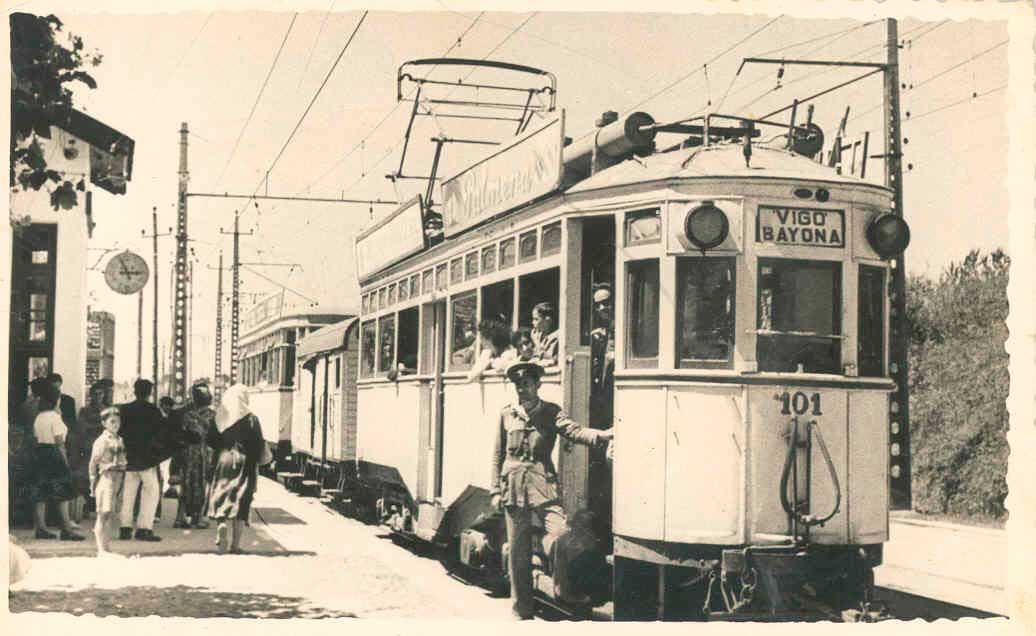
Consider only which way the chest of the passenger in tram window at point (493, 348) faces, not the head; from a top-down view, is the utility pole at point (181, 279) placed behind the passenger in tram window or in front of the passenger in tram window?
in front

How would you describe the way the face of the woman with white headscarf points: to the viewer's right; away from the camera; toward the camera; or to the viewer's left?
away from the camera

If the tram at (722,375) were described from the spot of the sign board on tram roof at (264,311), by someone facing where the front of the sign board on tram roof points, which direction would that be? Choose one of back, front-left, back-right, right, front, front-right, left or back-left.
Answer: front-left

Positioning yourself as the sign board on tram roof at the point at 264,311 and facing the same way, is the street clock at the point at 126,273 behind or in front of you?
in front

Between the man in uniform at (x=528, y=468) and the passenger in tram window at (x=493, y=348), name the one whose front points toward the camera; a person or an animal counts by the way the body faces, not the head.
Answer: the man in uniform

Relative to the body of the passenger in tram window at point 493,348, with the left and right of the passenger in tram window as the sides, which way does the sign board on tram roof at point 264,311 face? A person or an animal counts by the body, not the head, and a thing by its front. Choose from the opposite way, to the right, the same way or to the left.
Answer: to the left

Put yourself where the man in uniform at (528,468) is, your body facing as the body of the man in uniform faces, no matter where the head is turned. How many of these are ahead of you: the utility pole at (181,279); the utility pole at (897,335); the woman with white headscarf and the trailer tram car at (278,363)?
0

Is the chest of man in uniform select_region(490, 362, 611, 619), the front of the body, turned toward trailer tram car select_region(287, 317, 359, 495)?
no

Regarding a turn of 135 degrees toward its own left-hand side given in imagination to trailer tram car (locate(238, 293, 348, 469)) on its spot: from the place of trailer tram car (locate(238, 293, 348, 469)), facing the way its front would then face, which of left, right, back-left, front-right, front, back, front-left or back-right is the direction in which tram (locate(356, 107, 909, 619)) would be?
back

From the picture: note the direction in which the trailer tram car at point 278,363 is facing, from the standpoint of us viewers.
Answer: facing the viewer and to the right of the viewer

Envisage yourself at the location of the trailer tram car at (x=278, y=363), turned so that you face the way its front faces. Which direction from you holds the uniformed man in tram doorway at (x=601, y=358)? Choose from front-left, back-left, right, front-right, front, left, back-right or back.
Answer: front-right

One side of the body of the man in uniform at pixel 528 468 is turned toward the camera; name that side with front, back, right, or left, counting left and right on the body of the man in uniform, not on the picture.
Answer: front

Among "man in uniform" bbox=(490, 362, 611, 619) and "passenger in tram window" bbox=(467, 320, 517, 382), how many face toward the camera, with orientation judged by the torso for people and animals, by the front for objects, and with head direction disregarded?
1

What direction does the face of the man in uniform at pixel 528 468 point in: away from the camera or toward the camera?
toward the camera

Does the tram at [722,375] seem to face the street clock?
no
